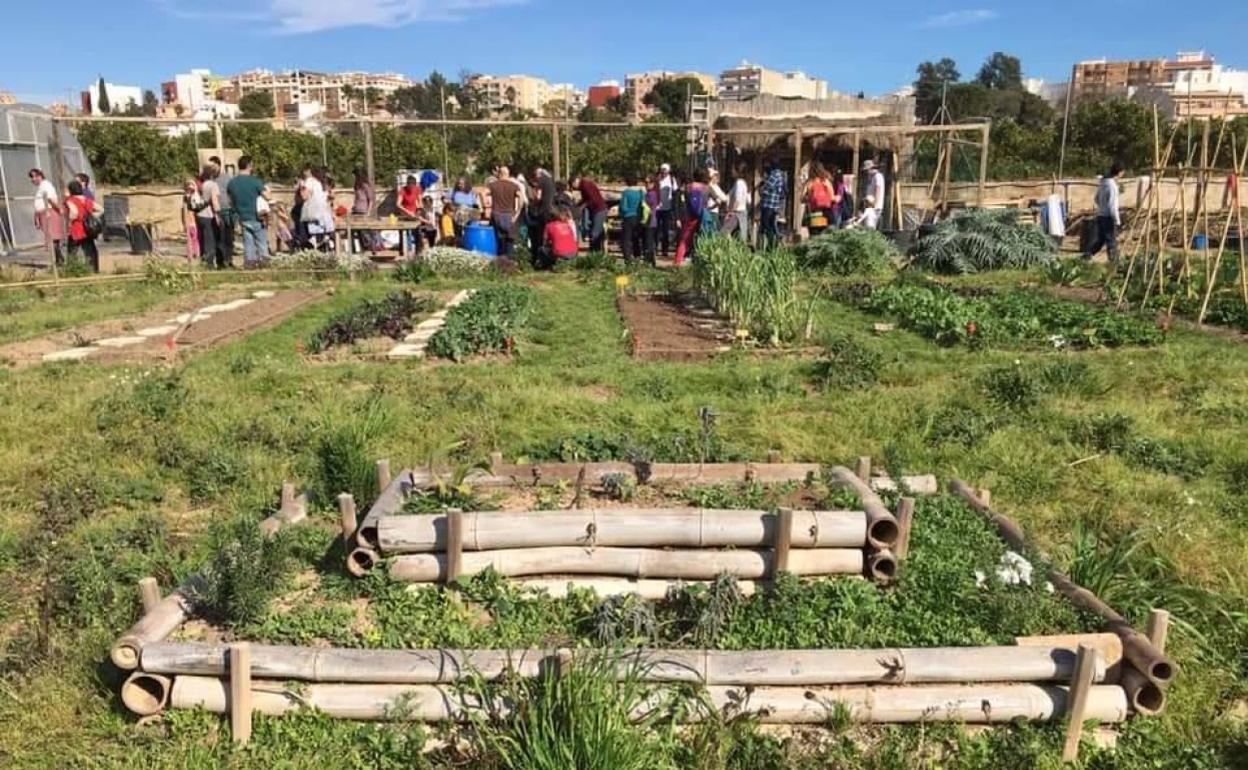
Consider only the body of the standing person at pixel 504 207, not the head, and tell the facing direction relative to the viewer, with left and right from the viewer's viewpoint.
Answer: facing away from the viewer

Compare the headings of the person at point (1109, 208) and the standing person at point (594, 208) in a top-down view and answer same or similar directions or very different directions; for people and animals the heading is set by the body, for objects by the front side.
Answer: very different directions

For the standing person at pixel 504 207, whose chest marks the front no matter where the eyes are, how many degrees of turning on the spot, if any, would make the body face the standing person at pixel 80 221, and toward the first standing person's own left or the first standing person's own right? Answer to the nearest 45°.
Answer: approximately 90° to the first standing person's own left

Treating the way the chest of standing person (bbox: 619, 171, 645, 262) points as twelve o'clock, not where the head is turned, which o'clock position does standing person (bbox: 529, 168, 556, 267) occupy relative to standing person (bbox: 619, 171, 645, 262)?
standing person (bbox: 529, 168, 556, 267) is roughly at 8 o'clock from standing person (bbox: 619, 171, 645, 262).

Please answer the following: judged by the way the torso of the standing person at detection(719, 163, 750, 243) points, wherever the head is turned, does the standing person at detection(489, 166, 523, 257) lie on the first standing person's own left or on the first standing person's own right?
on the first standing person's own left

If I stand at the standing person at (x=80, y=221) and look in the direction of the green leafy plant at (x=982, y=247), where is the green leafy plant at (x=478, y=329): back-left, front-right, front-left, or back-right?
front-right

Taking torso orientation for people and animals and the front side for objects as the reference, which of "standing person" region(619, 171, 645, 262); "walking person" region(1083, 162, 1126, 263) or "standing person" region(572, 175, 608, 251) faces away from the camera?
"standing person" region(619, 171, 645, 262)

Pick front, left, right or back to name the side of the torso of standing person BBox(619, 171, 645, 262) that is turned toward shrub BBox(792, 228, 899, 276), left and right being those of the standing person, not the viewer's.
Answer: right

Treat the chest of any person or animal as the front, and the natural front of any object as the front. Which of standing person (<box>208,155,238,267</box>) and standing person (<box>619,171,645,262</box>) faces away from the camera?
standing person (<box>619,171,645,262</box>)

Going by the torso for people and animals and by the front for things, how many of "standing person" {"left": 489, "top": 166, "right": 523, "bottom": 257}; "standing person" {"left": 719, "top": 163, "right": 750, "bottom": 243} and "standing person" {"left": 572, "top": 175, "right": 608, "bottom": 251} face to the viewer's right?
0
